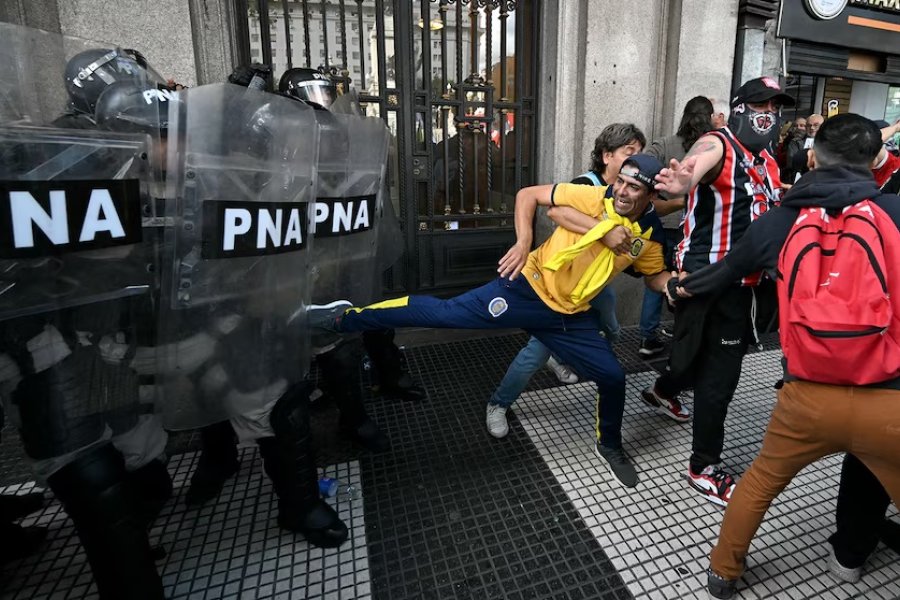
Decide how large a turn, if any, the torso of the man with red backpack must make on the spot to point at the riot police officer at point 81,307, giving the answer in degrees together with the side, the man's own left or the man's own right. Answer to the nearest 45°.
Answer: approximately 135° to the man's own left

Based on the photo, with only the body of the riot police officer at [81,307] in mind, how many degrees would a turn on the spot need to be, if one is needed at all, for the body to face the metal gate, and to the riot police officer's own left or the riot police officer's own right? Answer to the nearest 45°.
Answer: approximately 90° to the riot police officer's own left

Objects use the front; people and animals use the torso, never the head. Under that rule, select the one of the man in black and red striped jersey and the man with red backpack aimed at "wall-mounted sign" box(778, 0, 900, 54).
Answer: the man with red backpack

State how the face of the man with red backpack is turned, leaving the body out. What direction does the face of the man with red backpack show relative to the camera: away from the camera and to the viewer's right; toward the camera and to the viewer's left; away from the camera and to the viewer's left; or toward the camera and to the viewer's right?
away from the camera and to the viewer's left

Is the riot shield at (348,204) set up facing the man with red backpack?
yes

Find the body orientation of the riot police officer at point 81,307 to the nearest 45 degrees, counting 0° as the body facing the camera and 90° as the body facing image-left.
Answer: approximately 315°

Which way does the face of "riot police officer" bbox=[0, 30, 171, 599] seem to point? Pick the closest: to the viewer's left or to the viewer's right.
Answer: to the viewer's right

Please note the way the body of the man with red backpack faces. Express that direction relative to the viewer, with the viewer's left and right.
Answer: facing away from the viewer

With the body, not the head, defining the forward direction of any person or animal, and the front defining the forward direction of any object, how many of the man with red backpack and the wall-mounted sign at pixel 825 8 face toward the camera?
1

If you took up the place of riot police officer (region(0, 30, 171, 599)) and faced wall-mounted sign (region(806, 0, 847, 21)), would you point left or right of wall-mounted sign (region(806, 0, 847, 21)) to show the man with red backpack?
right

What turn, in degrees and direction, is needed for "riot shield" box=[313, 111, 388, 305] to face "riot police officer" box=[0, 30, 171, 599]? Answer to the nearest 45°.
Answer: approximately 90° to its right

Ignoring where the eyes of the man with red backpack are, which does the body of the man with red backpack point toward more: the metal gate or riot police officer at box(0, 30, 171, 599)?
the metal gate
